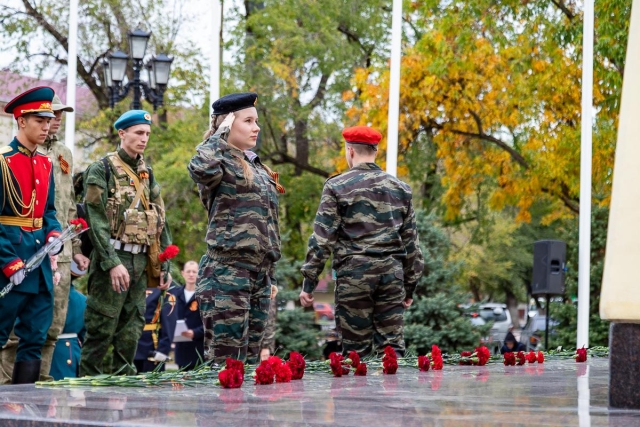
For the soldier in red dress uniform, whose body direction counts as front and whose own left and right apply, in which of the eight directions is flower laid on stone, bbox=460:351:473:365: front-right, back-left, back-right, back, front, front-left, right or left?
front-left

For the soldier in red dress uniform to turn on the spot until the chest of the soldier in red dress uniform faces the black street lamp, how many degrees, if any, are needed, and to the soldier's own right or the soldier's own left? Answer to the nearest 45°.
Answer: approximately 135° to the soldier's own left

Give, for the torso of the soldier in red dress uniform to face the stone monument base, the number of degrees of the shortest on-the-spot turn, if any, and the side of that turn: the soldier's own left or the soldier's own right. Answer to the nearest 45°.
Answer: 0° — they already face it

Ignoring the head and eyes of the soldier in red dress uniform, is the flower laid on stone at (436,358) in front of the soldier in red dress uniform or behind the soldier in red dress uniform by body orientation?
in front

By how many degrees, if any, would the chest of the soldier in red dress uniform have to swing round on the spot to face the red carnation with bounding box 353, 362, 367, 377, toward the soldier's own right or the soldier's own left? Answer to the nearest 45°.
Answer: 0° — they already face it

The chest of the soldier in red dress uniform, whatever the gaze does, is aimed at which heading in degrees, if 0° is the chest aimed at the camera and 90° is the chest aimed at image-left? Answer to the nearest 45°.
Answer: approximately 315°

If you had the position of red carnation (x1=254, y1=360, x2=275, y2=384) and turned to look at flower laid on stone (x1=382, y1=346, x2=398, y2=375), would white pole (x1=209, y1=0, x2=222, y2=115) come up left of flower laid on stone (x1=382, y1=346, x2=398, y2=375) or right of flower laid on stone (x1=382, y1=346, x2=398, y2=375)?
left

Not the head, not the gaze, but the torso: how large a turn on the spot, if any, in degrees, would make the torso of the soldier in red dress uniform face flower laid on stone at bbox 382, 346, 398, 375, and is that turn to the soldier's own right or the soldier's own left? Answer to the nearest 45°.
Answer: approximately 45° to the soldier's own left

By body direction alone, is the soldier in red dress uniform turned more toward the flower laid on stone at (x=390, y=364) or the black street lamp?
the flower laid on stone

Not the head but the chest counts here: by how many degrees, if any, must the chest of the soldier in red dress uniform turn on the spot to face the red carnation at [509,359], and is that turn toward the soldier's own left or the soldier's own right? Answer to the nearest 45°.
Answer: approximately 45° to the soldier's own left

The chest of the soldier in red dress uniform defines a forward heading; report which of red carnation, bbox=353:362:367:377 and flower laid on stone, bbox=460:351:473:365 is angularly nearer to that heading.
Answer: the red carnation
